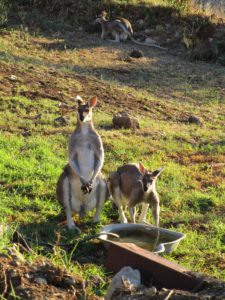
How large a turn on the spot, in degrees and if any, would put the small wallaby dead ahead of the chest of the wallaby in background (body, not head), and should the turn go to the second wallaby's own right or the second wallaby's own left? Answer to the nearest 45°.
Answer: approximately 90° to the second wallaby's own left

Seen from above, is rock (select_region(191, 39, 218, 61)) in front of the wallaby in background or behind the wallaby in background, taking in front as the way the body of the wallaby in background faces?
behind

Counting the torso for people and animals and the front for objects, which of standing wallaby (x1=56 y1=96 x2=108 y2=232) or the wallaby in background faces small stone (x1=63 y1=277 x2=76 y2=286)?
the standing wallaby

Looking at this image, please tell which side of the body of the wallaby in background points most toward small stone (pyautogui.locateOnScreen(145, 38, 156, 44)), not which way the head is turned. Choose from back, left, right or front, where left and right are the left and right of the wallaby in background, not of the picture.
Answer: back

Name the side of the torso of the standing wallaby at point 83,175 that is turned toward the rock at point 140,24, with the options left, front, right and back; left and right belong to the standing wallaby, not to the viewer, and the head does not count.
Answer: back

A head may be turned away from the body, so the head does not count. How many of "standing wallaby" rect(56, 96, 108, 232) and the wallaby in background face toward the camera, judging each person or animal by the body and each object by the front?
1

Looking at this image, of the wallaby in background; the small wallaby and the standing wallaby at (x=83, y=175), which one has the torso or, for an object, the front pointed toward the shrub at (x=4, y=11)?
the wallaby in background

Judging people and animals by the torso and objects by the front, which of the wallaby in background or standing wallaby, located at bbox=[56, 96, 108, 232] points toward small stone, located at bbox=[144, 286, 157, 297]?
the standing wallaby

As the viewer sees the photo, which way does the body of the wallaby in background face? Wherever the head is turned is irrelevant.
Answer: to the viewer's left

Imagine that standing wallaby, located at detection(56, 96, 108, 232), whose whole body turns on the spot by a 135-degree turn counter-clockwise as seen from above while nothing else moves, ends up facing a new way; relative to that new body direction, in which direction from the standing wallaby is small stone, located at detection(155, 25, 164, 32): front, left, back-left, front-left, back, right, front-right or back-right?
front-left

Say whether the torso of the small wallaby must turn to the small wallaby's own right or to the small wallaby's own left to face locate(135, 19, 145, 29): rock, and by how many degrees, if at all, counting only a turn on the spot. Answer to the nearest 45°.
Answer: approximately 135° to the small wallaby's own left

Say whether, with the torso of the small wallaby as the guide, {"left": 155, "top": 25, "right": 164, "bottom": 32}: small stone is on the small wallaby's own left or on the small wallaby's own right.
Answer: on the small wallaby's own left

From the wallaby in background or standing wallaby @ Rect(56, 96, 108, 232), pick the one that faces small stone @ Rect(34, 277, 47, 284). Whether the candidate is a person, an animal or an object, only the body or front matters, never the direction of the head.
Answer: the standing wallaby

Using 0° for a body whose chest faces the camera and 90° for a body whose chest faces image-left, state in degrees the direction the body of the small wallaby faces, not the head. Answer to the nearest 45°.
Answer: approximately 315°

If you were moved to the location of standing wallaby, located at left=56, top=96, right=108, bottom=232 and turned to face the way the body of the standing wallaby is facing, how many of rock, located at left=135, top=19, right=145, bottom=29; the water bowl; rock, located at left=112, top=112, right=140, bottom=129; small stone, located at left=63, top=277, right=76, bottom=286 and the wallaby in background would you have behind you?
3

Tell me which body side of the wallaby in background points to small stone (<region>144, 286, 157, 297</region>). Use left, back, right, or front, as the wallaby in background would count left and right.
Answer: left
